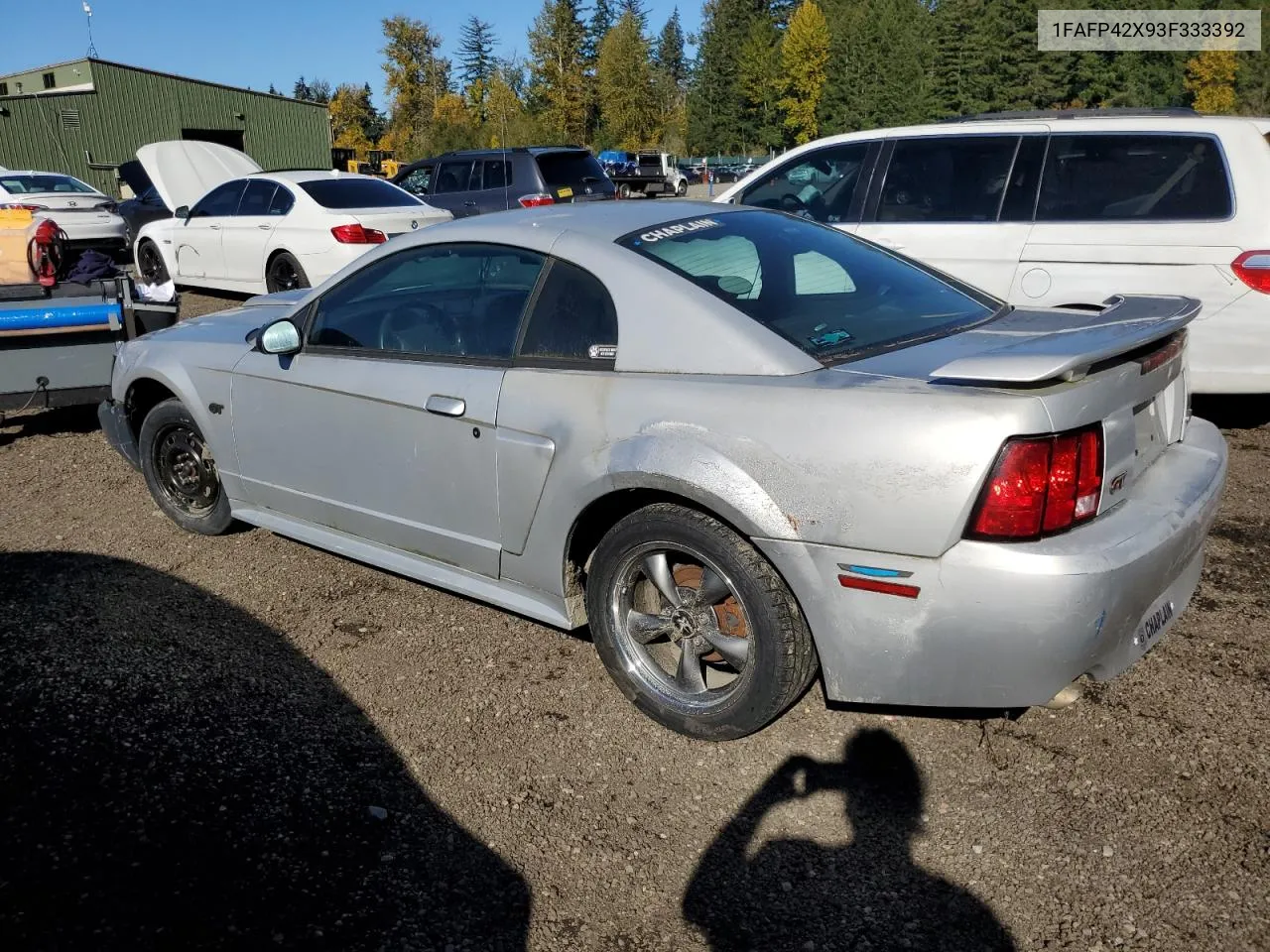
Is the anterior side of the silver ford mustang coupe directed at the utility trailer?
yes

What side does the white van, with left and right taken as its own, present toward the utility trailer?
front

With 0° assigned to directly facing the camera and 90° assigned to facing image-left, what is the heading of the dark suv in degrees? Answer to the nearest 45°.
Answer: approximately 135°

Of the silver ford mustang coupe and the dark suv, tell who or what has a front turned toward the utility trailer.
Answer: the silver ford mustang coupe

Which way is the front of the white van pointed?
to the viewer's left

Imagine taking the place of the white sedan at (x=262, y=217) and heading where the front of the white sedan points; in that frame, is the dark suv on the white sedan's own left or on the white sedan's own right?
on the white sedan's own right

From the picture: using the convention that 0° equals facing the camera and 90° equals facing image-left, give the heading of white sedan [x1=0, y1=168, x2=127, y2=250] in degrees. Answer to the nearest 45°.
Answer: approximately 135°

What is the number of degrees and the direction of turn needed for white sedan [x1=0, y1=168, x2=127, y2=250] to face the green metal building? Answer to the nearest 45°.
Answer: approximately 45° to its right

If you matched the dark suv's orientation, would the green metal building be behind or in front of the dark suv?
in front

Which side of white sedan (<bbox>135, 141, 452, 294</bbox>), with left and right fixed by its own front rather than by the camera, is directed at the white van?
back

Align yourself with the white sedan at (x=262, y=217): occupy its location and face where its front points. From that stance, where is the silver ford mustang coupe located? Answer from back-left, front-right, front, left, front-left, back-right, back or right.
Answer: back-left
